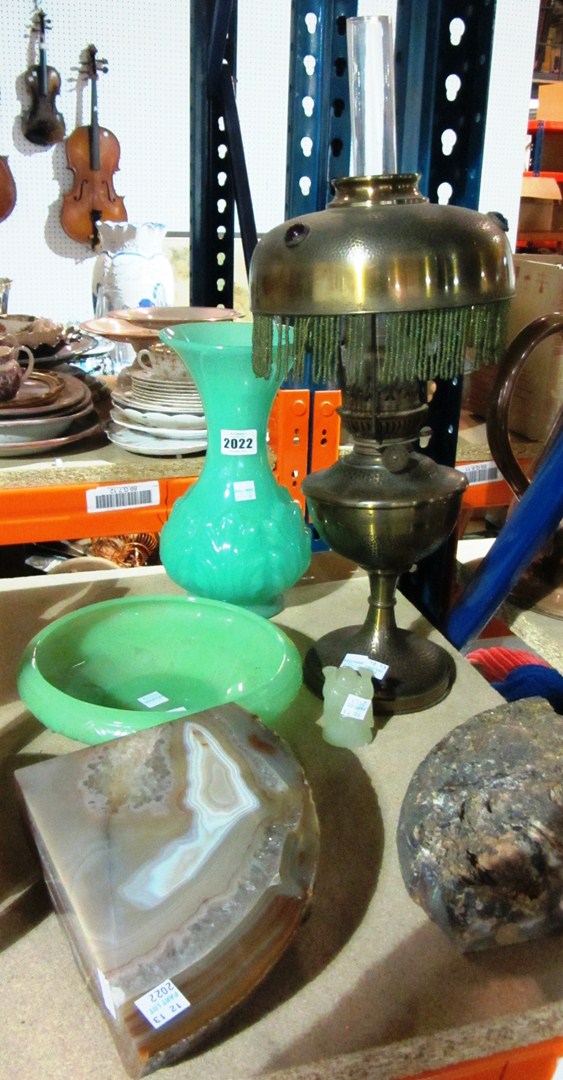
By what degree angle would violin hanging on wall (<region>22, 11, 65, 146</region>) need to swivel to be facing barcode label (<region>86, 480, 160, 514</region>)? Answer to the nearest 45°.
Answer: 0° — it already faces it

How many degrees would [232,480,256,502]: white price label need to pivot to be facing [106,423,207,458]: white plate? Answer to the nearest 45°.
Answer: approximately 180°

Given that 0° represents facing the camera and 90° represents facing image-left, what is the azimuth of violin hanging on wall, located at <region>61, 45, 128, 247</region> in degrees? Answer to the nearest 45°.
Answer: approximately 0°

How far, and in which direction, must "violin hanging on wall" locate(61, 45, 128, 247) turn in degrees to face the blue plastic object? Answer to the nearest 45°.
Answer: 0° — it already faces it

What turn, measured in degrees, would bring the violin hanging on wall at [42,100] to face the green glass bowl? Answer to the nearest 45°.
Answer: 0° — it already faces it

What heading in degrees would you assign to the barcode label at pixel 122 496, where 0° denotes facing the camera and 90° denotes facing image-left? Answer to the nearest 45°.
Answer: approximately 0°

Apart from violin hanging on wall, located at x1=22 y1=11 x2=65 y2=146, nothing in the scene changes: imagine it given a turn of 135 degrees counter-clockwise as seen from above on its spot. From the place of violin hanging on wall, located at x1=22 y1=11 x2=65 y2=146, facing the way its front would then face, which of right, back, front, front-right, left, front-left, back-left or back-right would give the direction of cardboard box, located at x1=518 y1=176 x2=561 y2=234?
front-right

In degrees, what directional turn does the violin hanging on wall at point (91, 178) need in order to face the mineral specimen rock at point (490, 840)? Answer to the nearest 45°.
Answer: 0° — it already faces it
